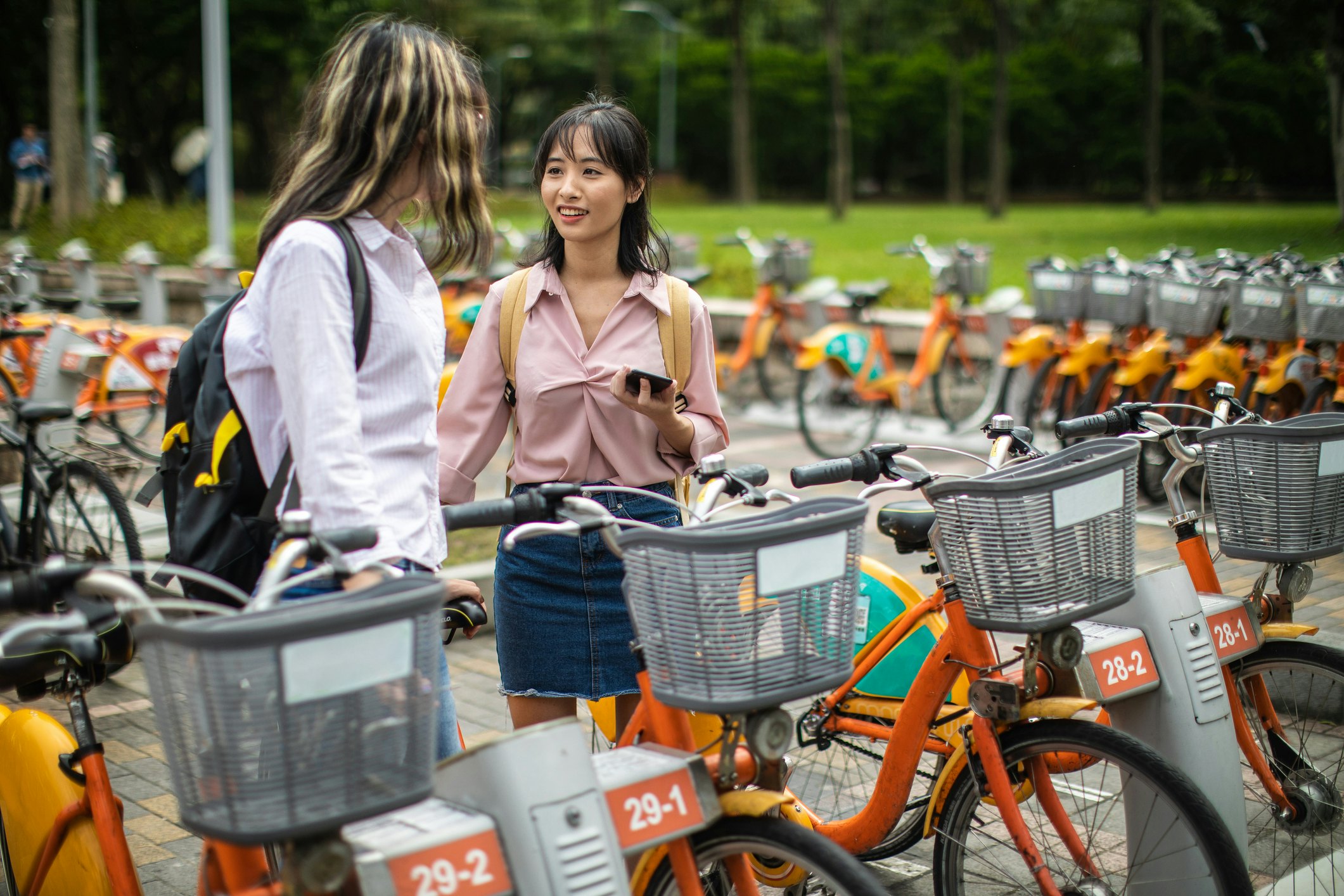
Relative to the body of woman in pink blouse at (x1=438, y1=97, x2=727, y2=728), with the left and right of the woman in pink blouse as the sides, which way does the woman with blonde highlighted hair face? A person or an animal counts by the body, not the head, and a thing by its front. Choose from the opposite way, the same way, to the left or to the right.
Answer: to the left

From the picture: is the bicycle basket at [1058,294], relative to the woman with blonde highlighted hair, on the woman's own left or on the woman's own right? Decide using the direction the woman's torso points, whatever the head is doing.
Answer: on the woman's own left

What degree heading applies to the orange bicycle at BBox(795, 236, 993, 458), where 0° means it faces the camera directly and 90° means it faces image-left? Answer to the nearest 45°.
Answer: approximately 225°

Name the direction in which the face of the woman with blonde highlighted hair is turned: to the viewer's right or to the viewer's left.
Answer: to the viewer's right

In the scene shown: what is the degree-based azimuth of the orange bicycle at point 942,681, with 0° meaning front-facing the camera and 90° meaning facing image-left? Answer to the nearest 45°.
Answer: approximately 315°

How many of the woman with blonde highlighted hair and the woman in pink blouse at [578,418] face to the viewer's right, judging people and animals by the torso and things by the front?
1

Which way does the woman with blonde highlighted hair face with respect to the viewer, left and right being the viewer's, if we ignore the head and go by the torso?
facing to the right of the viewer
